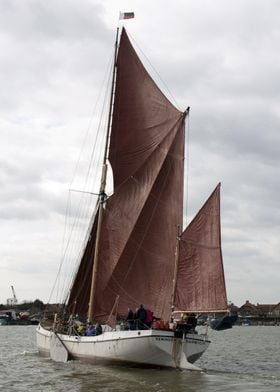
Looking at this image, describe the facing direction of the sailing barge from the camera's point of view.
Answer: facing away from the viewer and to the left of the viewer
